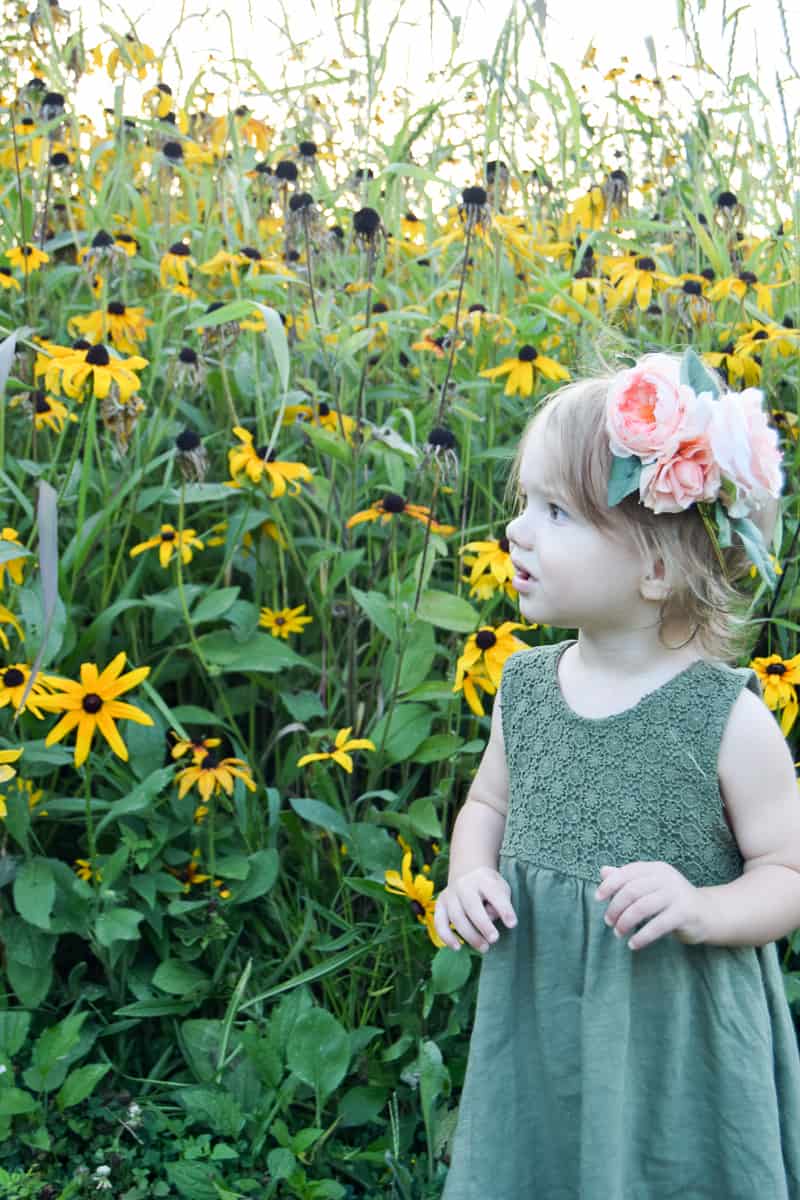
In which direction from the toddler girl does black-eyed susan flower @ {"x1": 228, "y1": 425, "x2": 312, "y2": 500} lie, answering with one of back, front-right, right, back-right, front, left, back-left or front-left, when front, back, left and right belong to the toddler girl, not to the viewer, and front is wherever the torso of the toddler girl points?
right

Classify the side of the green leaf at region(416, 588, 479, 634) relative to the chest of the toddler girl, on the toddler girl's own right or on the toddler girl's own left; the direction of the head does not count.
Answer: on the toddler girl's own right

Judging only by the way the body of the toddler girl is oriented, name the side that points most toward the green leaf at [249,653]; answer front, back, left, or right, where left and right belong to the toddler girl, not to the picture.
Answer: right

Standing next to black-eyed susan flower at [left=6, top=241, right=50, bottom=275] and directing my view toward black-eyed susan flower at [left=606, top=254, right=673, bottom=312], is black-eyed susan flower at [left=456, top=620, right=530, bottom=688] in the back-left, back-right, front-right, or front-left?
front-right

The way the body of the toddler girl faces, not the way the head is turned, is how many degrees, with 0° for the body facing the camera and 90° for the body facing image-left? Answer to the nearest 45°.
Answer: approximately 45°

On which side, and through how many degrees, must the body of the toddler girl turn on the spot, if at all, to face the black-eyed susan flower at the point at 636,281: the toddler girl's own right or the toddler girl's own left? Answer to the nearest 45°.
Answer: approximately 135° to the toddler girl's own right

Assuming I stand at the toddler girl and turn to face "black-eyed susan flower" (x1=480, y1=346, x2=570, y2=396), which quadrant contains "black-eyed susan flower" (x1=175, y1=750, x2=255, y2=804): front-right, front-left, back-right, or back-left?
front-left

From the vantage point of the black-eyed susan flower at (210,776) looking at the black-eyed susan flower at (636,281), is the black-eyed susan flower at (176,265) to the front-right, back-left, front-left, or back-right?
front-left

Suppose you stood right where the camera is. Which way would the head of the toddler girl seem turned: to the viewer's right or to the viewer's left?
to the viewer's left

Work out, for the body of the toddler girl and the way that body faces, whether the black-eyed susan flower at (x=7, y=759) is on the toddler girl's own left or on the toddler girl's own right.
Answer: on the toddler girl's own right

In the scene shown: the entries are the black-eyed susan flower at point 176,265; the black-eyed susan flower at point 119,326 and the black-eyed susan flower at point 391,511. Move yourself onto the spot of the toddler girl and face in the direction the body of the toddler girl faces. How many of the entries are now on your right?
3

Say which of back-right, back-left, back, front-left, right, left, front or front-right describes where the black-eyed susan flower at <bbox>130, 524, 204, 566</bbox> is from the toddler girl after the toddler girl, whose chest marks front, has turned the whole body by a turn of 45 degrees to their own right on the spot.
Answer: front-right

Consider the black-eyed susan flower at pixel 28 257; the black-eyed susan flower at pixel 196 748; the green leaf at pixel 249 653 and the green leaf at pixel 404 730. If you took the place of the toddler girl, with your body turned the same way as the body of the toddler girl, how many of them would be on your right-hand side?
4

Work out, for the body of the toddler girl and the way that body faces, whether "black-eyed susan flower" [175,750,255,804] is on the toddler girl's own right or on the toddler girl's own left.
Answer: on the toddler girl's own right
